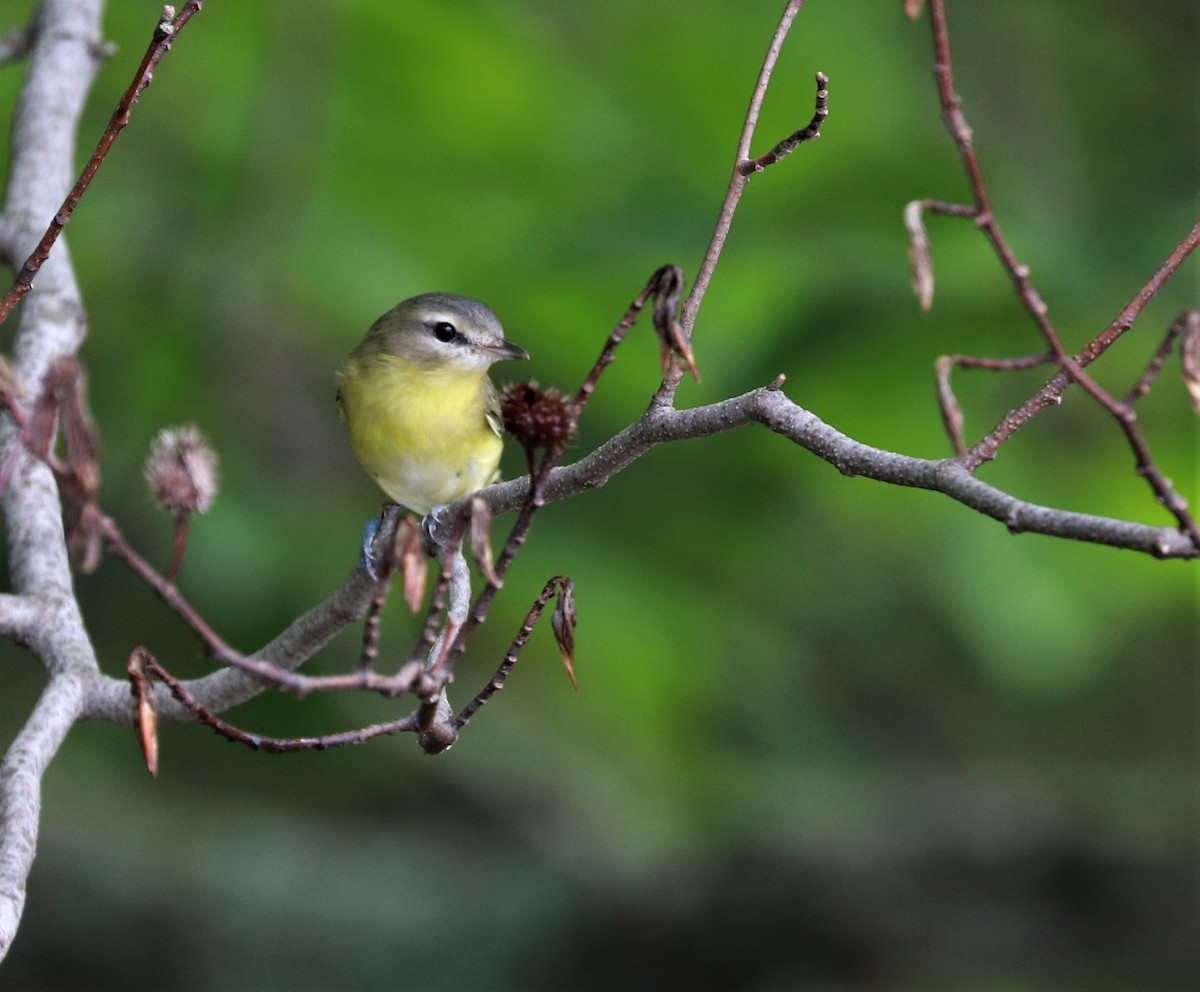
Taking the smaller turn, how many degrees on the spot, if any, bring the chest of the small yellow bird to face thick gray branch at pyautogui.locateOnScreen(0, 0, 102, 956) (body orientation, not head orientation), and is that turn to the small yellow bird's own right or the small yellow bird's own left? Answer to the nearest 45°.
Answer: approximately 45° to the small yellow bird's own right

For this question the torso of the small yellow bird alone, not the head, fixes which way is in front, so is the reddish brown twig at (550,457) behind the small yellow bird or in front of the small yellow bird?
in front

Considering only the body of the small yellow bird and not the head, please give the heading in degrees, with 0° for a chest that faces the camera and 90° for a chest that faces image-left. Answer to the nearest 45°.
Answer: approximately 0°
